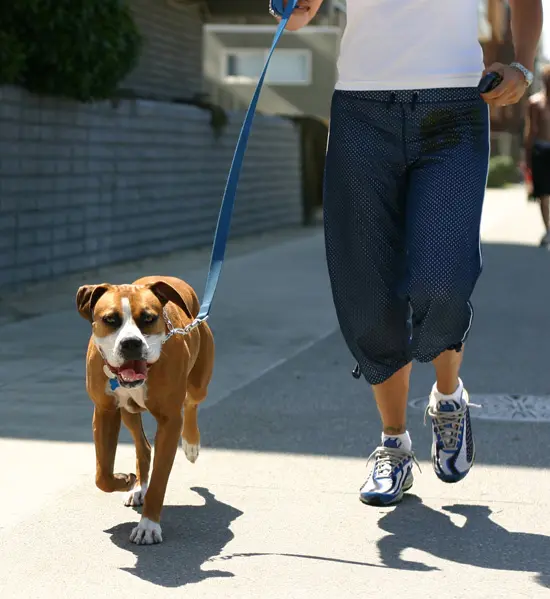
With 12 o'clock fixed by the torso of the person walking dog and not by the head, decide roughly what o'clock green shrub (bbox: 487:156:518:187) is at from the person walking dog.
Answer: The green shrub is roughly at 6 o'clock from the person walking dog.

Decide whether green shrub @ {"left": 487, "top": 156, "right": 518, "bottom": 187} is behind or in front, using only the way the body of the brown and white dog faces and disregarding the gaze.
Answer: behind

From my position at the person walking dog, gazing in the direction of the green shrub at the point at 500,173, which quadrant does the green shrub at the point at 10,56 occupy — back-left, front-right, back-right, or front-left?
front-left

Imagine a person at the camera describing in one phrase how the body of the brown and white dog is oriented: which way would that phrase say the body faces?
toward the camera

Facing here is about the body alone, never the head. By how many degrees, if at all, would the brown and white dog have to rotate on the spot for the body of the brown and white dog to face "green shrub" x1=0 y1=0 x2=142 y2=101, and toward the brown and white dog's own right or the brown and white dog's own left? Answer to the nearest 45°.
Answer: approximately 180°

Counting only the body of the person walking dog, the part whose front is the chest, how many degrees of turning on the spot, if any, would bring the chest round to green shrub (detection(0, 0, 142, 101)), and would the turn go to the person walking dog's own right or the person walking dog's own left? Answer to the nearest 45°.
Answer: approximately 135° to the person walking dog's own right

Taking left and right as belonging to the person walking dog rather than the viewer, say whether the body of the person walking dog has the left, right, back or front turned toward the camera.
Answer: front

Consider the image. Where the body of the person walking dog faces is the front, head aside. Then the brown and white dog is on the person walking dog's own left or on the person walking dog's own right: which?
on the person walking dog's own right

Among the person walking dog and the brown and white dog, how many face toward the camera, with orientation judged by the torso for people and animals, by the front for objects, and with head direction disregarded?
2

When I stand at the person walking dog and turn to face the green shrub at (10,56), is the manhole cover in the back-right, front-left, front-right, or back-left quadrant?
front-right

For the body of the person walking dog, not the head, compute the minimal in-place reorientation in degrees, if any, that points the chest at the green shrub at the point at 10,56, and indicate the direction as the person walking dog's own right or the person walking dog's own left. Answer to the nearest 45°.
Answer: approximately 135° to the person walking dog's own right

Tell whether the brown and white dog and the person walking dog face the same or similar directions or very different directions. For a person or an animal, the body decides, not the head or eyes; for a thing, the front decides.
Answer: same or similar directions
